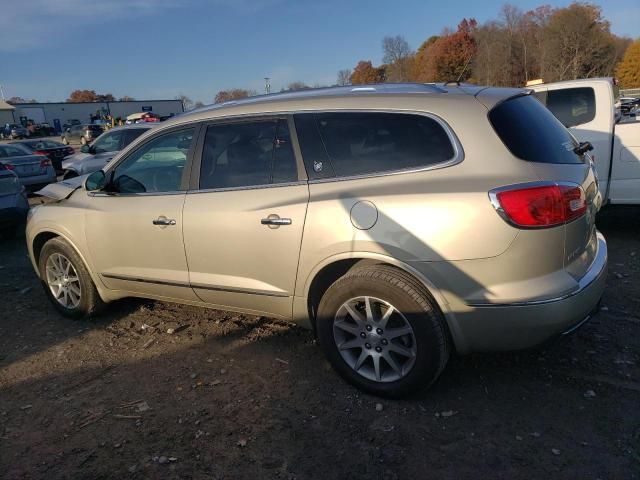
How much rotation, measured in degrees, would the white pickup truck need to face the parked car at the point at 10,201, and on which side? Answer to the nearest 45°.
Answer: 0° — it already faces it

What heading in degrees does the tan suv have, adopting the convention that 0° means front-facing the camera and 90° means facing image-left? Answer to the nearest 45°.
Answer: approximately 135°

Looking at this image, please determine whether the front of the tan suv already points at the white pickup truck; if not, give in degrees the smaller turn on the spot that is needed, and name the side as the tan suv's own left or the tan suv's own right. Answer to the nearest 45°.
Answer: approximately 90° to the tan suv's own right

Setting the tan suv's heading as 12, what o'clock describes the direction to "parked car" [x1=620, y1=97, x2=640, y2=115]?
The parked car is roughly at 3 o'clock from the tan suv.

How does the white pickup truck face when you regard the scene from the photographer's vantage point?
facing to the left of the viewer

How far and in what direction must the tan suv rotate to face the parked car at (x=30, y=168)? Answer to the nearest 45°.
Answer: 0° — it already faces it

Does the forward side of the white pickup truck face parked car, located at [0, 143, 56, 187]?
yes

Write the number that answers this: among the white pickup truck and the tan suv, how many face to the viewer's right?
0

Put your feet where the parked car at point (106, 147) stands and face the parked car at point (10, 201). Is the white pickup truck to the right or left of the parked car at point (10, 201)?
left

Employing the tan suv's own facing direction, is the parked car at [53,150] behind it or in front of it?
in front
